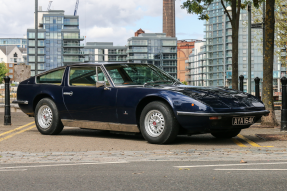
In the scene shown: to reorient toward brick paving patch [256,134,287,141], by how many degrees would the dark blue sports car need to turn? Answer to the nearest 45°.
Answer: approximately 45° to its left

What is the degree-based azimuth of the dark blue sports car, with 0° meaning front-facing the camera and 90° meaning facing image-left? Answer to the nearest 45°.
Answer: approximately 315°
